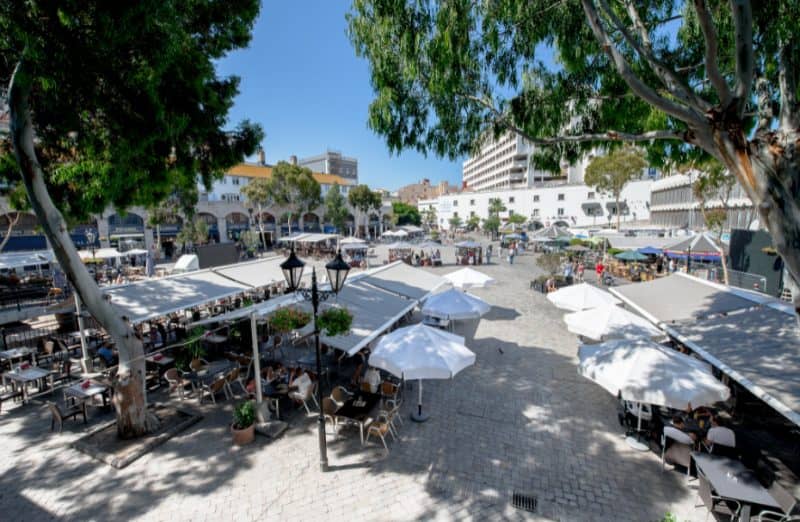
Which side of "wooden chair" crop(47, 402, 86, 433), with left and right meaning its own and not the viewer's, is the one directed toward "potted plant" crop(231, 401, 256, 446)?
right

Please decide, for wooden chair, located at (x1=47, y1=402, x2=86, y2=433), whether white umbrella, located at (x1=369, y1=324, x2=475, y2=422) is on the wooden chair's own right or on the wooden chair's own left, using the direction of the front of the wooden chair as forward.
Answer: on the wooden chair's own right

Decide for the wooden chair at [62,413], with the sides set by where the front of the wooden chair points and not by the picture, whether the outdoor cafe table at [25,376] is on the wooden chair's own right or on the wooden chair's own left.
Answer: on the wooden chair's own left

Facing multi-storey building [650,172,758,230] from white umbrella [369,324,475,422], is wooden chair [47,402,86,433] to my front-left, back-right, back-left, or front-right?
back-left

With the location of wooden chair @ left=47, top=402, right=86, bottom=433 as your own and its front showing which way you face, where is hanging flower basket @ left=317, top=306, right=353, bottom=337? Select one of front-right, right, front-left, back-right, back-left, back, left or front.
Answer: right

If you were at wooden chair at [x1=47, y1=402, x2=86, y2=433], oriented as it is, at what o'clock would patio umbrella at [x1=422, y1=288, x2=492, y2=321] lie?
The patio umbrella is roughly at 2 o'clock from the wooden chair.

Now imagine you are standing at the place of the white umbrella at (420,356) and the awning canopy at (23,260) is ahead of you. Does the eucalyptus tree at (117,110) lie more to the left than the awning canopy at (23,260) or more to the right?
left

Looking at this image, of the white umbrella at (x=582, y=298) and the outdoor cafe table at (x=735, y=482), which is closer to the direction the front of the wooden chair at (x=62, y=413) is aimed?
the white umbrella

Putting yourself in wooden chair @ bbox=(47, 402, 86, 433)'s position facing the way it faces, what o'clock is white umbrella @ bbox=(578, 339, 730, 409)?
The white umbrella is roughly at 3 o'clock from the wooden chair.

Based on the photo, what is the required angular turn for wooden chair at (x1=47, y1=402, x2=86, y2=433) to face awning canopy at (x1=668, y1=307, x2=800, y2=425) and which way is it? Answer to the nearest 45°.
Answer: approximately 90° to its right

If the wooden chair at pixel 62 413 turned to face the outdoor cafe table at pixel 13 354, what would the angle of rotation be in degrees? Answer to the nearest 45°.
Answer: approximately 45° to its left

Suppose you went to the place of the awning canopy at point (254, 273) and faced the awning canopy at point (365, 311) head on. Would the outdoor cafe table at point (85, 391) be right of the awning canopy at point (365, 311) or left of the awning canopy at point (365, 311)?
right

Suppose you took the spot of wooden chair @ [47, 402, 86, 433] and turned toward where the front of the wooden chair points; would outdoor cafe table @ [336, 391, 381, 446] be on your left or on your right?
on your right

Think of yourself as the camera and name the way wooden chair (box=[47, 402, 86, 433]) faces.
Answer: facing away from the viewer and to the right of the viewer

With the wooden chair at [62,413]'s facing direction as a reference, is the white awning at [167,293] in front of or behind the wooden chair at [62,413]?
in front

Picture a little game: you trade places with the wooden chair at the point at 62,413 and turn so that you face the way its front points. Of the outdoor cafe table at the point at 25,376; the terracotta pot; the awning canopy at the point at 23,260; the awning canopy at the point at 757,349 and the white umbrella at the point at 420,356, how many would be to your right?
3

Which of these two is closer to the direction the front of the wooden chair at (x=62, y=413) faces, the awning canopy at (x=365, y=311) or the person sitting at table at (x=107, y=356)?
the person sitting at table
